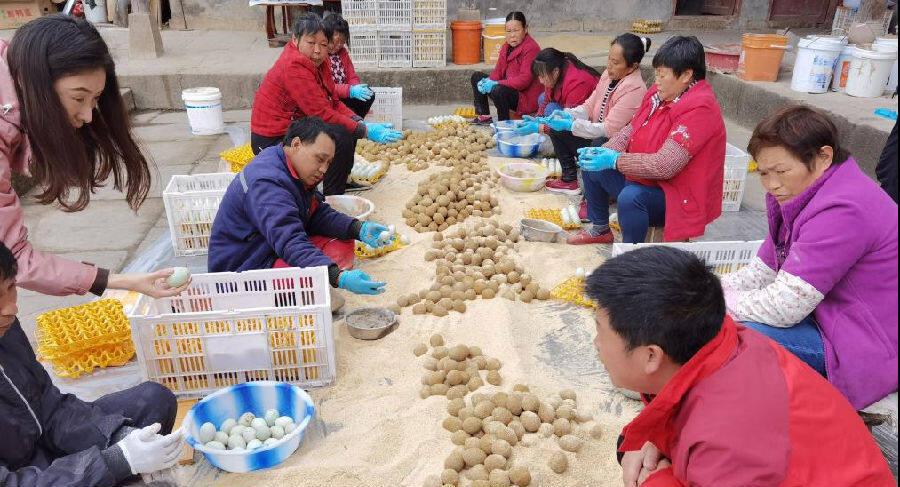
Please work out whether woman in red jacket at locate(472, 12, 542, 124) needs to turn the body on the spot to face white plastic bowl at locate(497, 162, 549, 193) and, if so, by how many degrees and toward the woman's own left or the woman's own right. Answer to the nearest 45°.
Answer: approximately 45° to the woman's own left

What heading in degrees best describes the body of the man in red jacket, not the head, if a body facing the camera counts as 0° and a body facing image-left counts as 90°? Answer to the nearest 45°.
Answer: approximately 90°

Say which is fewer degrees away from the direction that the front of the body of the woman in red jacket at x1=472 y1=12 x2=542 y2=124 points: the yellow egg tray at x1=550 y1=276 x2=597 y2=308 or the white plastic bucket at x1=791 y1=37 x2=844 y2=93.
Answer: the yellow egg tray

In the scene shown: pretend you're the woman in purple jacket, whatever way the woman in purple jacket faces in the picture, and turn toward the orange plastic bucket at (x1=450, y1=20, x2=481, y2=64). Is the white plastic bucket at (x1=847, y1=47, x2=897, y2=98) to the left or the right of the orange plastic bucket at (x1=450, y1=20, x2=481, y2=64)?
right

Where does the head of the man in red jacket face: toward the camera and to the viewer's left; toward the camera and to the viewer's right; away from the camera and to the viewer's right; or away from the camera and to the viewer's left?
away from the camera and to the viewer's left

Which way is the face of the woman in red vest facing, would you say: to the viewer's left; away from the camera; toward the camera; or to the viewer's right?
to the viewer's left

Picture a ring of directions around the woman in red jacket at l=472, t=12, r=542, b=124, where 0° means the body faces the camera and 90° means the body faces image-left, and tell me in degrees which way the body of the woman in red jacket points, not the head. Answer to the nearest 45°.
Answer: approximately 45°

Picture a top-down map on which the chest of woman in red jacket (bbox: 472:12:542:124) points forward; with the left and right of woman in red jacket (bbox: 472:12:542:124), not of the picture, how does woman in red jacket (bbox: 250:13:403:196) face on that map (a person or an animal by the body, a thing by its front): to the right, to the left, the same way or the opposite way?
to the left

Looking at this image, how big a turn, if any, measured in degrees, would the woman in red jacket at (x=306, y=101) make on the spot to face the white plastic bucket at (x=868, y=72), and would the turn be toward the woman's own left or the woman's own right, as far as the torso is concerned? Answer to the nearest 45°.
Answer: approximately 45° to the woman's own left

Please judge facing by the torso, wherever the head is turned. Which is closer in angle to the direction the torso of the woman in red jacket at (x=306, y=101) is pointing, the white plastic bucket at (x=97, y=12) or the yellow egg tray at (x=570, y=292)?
the yellow egg tray
